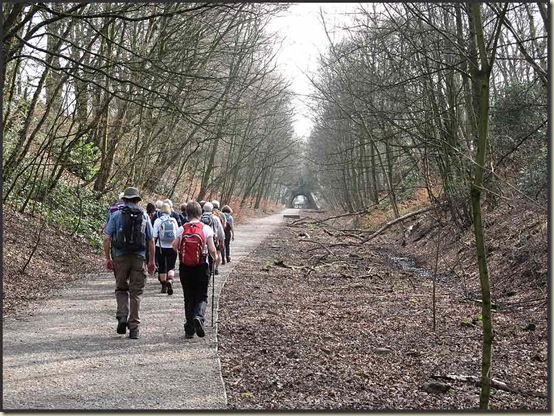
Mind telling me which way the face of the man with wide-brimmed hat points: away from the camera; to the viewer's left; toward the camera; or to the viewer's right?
away from the camera

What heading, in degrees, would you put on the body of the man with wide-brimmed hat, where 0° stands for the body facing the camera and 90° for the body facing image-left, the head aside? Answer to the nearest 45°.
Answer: approximately 180°

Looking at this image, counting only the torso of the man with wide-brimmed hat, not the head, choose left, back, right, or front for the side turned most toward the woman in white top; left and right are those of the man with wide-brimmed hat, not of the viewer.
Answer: front

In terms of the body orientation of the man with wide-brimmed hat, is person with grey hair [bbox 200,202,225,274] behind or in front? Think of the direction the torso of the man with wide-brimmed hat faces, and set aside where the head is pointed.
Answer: in front
